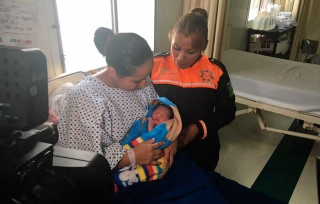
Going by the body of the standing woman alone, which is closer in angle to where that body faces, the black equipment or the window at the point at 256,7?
the black equipment

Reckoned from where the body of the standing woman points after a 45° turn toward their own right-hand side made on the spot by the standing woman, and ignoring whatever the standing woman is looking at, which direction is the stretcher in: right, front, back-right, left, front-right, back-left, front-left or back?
back

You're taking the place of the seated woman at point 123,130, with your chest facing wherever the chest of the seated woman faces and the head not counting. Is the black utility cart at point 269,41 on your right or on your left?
on your left

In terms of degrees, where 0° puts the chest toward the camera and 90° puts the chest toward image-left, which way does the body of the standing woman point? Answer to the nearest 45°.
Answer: approximately 0°

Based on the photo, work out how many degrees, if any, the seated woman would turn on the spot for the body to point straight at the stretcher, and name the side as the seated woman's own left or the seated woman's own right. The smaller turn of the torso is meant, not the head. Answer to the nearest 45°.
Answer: approximately 90° to the seated woman's own left

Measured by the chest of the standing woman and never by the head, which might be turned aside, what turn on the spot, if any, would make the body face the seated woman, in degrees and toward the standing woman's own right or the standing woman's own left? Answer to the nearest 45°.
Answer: approximately 45° to the standing woman's own right

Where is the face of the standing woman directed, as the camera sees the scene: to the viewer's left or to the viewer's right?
to the viewer's left
